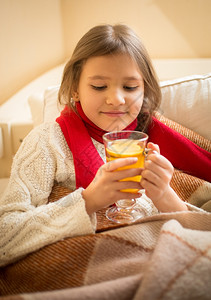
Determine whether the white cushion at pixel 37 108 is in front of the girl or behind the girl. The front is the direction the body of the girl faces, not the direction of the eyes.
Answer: behind

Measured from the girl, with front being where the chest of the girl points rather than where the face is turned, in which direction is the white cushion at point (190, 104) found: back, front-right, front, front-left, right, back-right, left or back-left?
left

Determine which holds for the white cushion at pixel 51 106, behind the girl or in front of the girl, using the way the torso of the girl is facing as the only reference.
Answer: behind

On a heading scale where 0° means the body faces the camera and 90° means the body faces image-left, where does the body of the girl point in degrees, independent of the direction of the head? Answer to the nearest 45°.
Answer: approximately 315°
